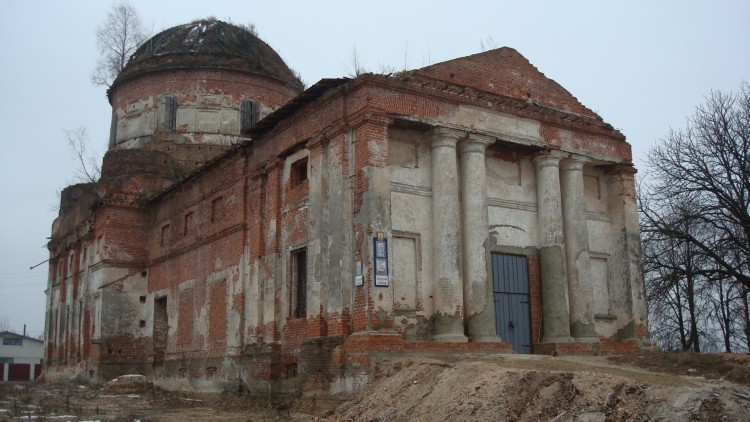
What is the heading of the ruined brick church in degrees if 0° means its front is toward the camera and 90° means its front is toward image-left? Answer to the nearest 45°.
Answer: approximately 315°

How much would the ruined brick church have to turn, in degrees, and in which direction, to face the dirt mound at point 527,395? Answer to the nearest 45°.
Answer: approximately 45° to its right
